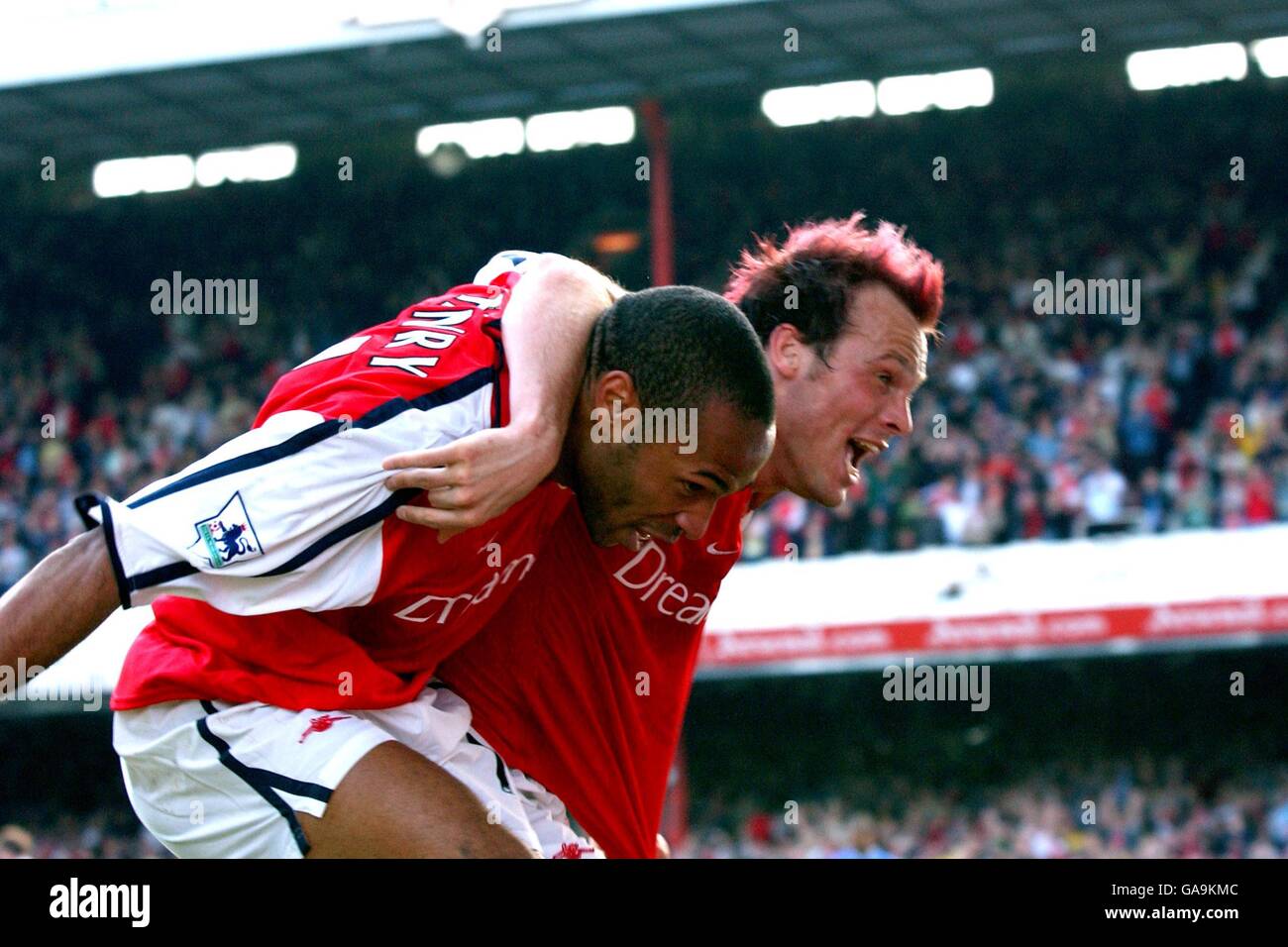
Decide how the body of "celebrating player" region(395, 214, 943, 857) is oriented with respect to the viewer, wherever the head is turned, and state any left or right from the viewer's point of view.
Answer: facing the viewer and to the right of the viewer
